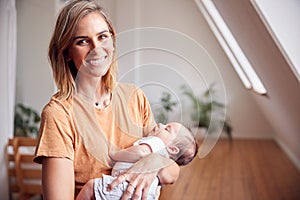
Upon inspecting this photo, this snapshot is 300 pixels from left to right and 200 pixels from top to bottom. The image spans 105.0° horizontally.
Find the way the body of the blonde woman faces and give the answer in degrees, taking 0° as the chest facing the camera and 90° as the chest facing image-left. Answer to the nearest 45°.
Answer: approximately 315°

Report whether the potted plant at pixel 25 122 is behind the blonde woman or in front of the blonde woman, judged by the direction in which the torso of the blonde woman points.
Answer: behind

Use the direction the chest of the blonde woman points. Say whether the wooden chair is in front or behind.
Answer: behind
